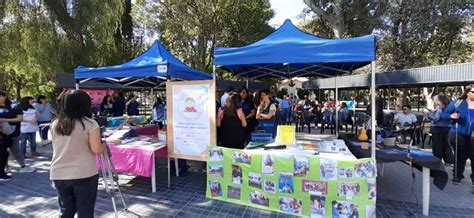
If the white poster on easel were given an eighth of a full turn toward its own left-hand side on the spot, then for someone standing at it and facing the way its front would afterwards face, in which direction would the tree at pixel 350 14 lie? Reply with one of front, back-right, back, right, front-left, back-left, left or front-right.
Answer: left

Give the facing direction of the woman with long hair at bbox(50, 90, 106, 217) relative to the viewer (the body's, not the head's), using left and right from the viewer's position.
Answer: facing away from the viewer and to the right of the viewer

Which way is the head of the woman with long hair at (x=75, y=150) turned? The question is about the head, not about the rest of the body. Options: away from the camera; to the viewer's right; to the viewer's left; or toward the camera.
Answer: away from the camera

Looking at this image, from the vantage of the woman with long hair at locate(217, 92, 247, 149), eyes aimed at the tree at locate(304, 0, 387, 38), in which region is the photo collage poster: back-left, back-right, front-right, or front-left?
back-right

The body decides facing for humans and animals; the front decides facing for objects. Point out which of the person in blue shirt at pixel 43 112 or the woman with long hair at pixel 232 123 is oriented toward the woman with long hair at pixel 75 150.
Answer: the person in blue shirt
